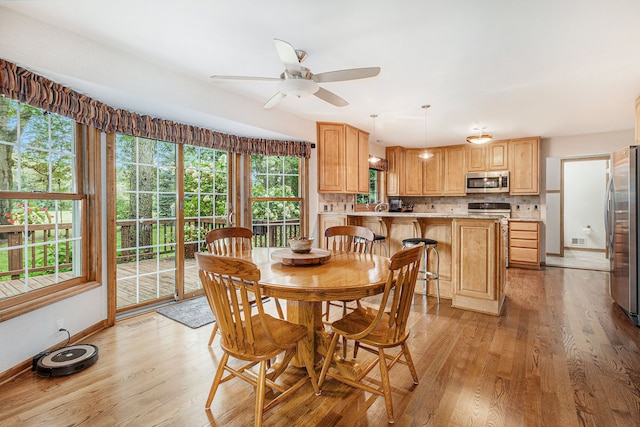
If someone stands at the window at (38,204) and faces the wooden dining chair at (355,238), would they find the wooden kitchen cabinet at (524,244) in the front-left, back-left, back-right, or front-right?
front-left

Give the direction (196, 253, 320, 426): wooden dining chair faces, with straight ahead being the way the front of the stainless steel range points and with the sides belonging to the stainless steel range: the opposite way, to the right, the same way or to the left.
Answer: the opposite way

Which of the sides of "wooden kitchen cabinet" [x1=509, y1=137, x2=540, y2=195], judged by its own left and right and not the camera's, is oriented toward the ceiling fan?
front

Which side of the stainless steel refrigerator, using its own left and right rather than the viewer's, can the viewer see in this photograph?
left

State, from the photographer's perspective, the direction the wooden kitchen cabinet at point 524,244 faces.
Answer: facing the viewer

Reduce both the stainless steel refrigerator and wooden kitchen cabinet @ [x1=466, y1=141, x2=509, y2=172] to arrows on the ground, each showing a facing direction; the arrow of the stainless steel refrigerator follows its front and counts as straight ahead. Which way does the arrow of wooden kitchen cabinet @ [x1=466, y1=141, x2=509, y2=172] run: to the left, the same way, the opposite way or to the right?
to the left

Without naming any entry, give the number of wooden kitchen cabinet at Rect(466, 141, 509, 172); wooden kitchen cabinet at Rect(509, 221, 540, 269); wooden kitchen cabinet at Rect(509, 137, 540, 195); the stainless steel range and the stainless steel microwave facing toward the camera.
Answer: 5

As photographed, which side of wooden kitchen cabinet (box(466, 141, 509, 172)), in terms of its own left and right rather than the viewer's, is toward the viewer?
front

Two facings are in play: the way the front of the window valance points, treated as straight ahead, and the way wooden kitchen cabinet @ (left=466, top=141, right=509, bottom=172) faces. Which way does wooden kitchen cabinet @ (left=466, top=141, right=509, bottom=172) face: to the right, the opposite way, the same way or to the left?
to the right

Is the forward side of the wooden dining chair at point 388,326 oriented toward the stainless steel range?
no

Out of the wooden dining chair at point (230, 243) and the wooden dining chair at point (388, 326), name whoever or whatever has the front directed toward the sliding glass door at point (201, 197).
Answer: the wooden dining chair at point (388, 326)

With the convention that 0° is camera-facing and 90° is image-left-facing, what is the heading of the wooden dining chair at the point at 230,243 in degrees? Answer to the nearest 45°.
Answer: approximately 315°

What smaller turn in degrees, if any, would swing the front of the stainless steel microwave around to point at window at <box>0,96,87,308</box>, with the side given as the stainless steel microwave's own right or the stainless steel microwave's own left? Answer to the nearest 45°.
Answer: approximately 45° to the stainless steel microwave's own right

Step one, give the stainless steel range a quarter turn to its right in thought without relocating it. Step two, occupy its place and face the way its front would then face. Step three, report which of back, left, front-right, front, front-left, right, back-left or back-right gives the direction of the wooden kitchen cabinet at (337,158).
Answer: front-left

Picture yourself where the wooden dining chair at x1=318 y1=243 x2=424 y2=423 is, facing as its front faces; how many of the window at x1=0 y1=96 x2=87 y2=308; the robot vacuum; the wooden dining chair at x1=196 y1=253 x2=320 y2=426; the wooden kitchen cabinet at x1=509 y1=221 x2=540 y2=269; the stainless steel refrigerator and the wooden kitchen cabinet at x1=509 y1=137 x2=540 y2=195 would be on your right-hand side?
3

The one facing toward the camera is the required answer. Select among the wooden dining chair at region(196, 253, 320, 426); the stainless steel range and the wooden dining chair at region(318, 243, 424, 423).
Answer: the stainless steel range

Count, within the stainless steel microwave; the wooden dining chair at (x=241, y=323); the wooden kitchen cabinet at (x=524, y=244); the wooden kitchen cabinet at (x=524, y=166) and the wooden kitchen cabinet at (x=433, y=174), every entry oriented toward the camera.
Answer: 4

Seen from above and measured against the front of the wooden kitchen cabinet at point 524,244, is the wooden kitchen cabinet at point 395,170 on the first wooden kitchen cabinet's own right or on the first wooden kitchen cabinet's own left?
on the first wooden kitchen cabinet's own right

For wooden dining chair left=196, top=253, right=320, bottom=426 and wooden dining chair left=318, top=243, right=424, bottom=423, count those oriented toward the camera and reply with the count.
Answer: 0

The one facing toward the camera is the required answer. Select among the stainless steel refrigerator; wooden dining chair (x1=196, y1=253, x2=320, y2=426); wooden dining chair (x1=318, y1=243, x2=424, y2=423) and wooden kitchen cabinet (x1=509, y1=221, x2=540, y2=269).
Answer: the wooden kitchen cabinet

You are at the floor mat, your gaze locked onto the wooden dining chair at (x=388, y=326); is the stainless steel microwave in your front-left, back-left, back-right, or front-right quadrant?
front-left

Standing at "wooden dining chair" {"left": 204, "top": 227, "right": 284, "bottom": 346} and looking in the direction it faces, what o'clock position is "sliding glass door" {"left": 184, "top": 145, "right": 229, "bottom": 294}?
The sliding glass door is roughly at 7 o'clock from the wooden dining chair.

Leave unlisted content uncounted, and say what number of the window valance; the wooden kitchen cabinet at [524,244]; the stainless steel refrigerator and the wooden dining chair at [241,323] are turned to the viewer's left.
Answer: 1
